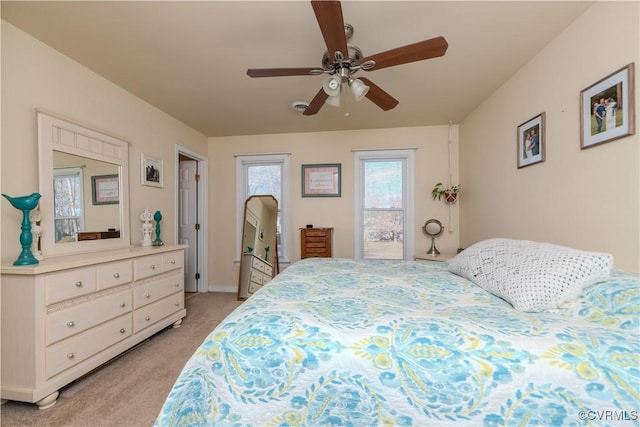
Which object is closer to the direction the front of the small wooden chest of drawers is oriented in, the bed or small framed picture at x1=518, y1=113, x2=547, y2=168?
the bed

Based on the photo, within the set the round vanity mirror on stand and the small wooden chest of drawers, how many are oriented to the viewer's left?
0

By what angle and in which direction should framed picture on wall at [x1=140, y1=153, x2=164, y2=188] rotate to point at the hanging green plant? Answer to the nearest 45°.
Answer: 0° — it already faces it

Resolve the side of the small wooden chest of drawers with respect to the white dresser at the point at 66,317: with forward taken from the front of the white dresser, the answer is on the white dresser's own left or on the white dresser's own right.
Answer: on the white dresser's own left

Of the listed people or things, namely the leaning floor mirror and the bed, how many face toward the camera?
1

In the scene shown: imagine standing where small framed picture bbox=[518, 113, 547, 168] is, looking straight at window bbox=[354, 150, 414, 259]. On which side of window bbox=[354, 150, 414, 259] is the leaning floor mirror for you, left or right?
left

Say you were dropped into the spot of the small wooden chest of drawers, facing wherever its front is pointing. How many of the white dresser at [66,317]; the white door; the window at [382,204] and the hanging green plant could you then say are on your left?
2

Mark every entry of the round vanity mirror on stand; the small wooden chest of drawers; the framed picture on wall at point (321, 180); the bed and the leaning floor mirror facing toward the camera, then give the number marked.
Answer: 4

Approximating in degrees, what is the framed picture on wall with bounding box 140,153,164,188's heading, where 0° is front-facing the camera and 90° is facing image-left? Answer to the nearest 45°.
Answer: approximately 315°

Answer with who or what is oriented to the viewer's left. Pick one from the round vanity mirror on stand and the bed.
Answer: the bed

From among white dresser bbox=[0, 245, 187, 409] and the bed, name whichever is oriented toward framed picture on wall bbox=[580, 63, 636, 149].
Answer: the white dresser

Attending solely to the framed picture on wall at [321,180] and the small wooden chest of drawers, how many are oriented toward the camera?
2

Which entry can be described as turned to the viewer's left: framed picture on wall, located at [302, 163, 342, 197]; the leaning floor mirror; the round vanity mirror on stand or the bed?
the bed

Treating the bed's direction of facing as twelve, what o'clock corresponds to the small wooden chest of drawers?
The small wooden chest of drawers is roughly at 2 o'clock from the bed.
